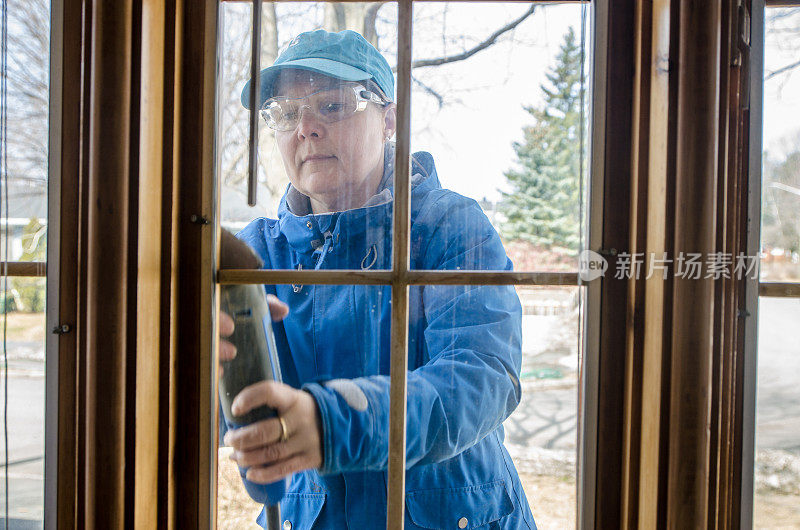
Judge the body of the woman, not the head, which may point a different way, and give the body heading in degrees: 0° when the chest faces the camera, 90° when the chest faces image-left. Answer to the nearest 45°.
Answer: approximately 45°
